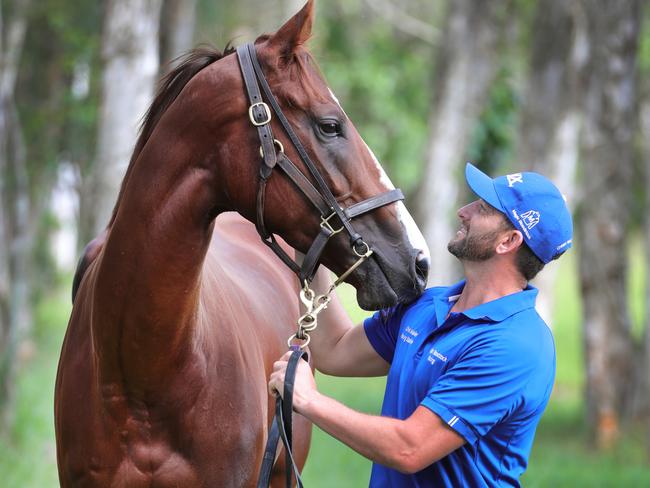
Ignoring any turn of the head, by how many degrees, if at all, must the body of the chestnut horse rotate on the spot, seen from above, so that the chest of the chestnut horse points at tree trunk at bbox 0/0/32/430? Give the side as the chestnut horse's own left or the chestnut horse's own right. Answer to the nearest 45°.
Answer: approximately 180°

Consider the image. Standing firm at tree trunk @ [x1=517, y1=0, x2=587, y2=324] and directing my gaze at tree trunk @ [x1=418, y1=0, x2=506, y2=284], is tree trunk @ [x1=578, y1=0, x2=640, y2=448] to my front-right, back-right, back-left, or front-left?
back-left

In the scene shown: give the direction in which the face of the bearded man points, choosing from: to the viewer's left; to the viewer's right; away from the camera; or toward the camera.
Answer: to the viewer's left

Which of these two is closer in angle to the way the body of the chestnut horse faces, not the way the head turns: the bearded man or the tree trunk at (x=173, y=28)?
the bearded man

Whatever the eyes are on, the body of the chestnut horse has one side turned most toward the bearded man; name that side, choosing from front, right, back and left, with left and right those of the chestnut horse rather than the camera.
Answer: left

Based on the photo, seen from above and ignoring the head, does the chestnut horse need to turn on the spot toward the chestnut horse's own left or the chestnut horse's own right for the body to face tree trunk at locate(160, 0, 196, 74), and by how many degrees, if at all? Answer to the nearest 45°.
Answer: approximately 180°

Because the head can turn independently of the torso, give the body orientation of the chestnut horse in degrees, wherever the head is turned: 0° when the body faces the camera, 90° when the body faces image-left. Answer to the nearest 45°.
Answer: approximately 0°

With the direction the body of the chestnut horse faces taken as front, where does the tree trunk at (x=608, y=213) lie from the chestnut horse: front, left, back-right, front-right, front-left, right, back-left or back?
back-left

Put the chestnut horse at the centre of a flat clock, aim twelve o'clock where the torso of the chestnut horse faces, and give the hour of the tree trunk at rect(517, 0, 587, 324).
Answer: The tree trunk is roughly at 7 o'clock from the chestnut horse.

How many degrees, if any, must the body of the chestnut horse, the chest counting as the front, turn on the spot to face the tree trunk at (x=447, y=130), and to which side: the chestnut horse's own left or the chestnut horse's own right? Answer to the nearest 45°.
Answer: approximately 180°

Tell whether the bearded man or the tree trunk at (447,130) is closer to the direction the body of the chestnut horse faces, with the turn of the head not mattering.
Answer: the bearded man

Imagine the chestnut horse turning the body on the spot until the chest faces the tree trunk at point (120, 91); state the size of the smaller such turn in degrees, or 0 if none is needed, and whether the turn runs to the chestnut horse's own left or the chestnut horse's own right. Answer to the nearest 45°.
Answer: approximately 180°

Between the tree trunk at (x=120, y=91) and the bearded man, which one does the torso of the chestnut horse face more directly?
the bearded man
